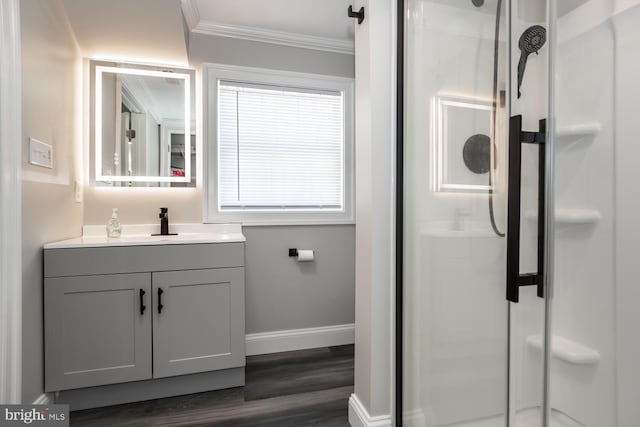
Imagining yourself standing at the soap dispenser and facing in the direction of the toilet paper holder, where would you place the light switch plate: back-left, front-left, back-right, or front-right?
back-right

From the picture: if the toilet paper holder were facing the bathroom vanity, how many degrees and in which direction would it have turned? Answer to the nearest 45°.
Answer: approximately 45° to its right

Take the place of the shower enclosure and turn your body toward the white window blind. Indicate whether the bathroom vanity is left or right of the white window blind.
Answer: left

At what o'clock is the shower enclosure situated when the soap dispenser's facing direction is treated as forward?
The shower enclosure is roughly at 11 o'clock from the soap dispenser.

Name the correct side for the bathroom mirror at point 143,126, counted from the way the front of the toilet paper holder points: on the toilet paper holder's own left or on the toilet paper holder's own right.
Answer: on the toilet paper holder's own right

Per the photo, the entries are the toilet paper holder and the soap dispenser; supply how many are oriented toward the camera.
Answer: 2

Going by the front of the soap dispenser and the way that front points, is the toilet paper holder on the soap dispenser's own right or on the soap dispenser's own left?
on the soap dispenser's own left

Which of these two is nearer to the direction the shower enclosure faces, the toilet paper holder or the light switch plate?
the light switch plate

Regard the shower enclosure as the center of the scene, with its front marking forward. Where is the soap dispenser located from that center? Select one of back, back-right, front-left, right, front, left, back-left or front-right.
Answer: front-right

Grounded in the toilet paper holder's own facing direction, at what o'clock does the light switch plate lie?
The light switch plate is roughly at 2 o'clock from the toilet paper holder.

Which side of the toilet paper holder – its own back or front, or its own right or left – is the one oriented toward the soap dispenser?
right
